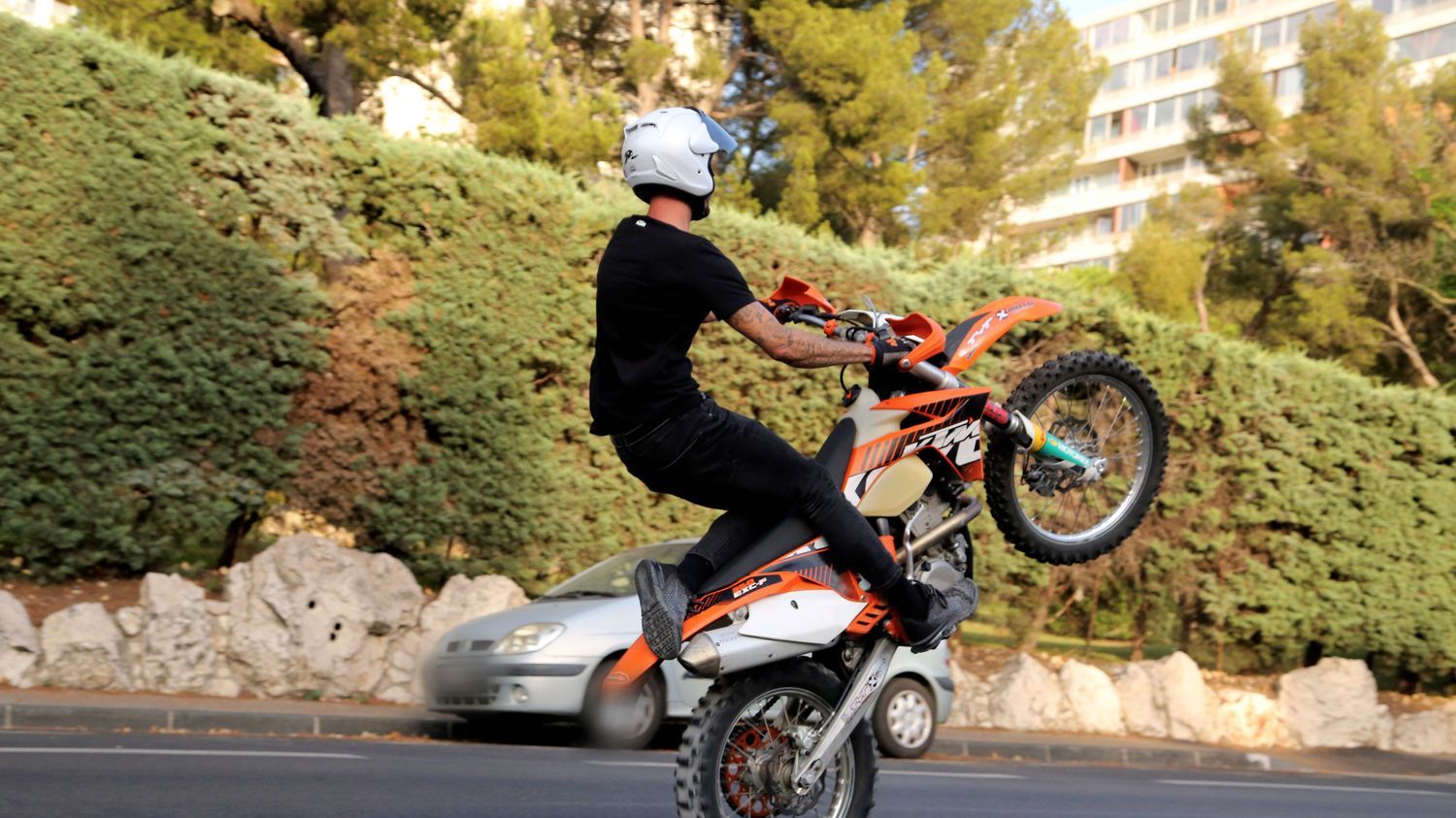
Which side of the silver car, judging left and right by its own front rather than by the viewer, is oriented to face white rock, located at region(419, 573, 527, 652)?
right

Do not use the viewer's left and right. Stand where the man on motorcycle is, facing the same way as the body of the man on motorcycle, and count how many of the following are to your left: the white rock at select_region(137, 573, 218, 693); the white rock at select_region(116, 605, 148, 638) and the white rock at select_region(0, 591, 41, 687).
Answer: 3

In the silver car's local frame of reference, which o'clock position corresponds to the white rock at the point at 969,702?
The white rock is roughly at 6 o'clock from the silver car.

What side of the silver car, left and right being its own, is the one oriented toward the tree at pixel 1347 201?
back

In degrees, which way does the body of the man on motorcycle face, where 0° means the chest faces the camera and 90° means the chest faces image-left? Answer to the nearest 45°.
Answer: approximately 225°

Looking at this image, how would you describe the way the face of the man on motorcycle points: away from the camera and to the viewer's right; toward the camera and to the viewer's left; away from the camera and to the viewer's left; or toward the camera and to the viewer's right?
away from the camera and to the viewer's right

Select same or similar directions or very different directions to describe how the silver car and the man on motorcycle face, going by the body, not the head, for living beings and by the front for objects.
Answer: very different directions

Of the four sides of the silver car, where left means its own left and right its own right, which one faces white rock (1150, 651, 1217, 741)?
back

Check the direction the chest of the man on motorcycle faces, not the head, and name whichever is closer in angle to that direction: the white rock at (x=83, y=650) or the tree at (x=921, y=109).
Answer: the tree

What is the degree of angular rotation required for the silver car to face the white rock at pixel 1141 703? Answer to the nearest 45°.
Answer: approximately 180°

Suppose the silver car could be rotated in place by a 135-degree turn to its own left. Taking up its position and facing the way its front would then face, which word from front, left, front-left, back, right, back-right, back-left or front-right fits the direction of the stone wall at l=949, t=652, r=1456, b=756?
front-left

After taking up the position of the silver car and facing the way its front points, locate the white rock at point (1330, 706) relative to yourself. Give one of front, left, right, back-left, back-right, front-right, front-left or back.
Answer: back

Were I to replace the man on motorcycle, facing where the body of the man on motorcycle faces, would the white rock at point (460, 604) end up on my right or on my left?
on my left

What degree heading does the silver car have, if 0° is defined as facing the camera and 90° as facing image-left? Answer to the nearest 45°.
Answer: approximately 45°
